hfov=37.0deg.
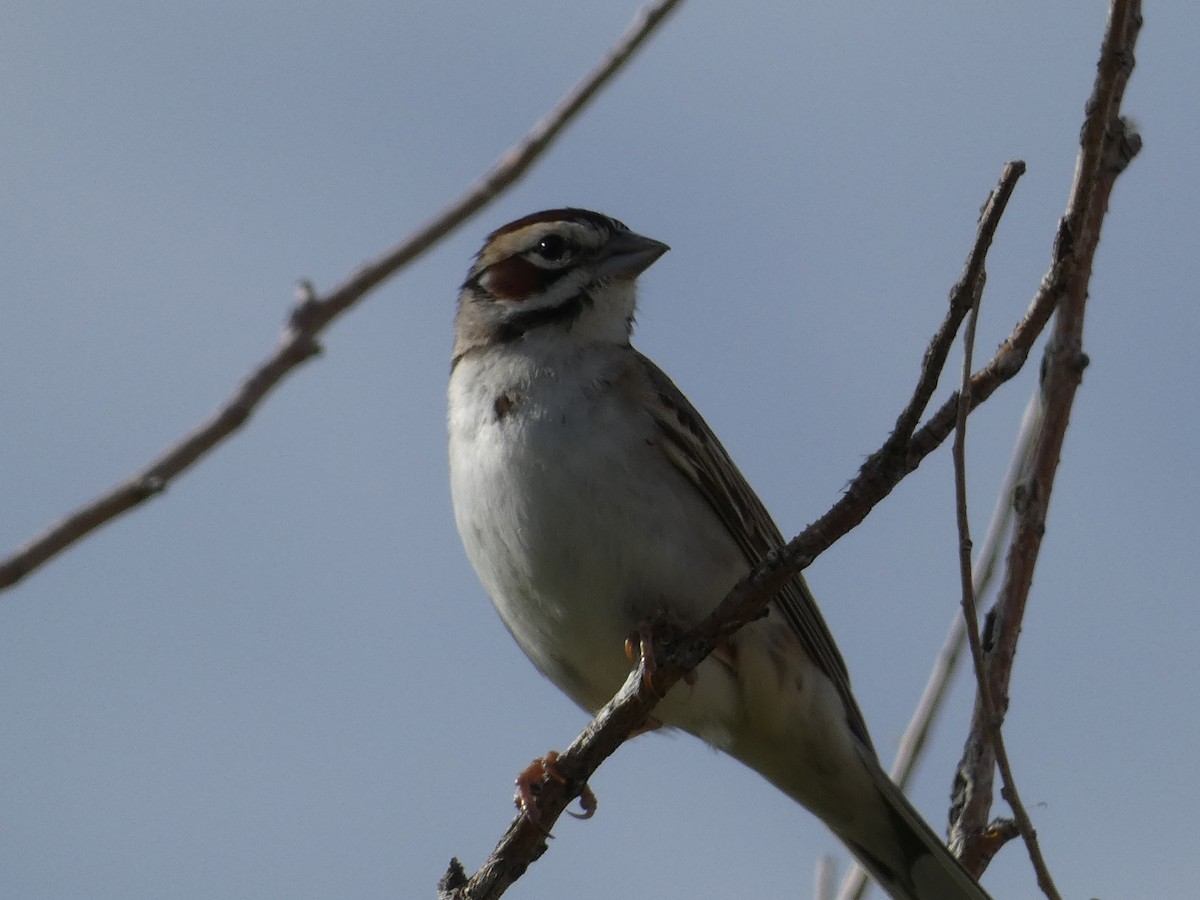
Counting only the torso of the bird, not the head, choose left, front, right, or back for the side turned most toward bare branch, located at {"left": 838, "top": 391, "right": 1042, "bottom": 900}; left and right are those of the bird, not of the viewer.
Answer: left

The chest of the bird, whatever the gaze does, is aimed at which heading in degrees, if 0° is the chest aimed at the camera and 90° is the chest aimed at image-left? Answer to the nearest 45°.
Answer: approximately 45°

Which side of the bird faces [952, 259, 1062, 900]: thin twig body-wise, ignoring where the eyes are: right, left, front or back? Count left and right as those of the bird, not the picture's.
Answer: left
